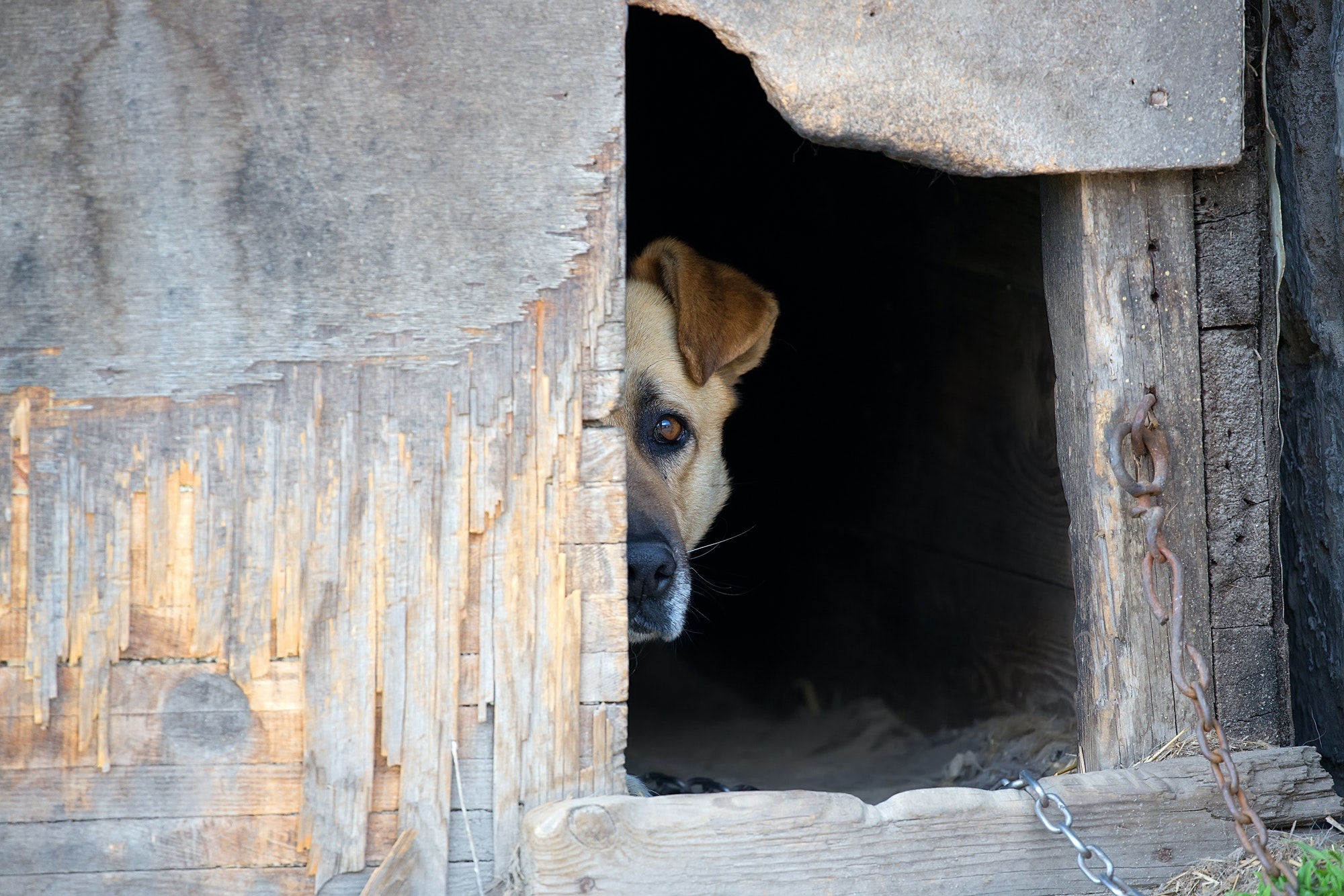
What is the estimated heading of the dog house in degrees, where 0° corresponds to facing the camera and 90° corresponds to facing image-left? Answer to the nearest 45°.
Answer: approximately 0°
